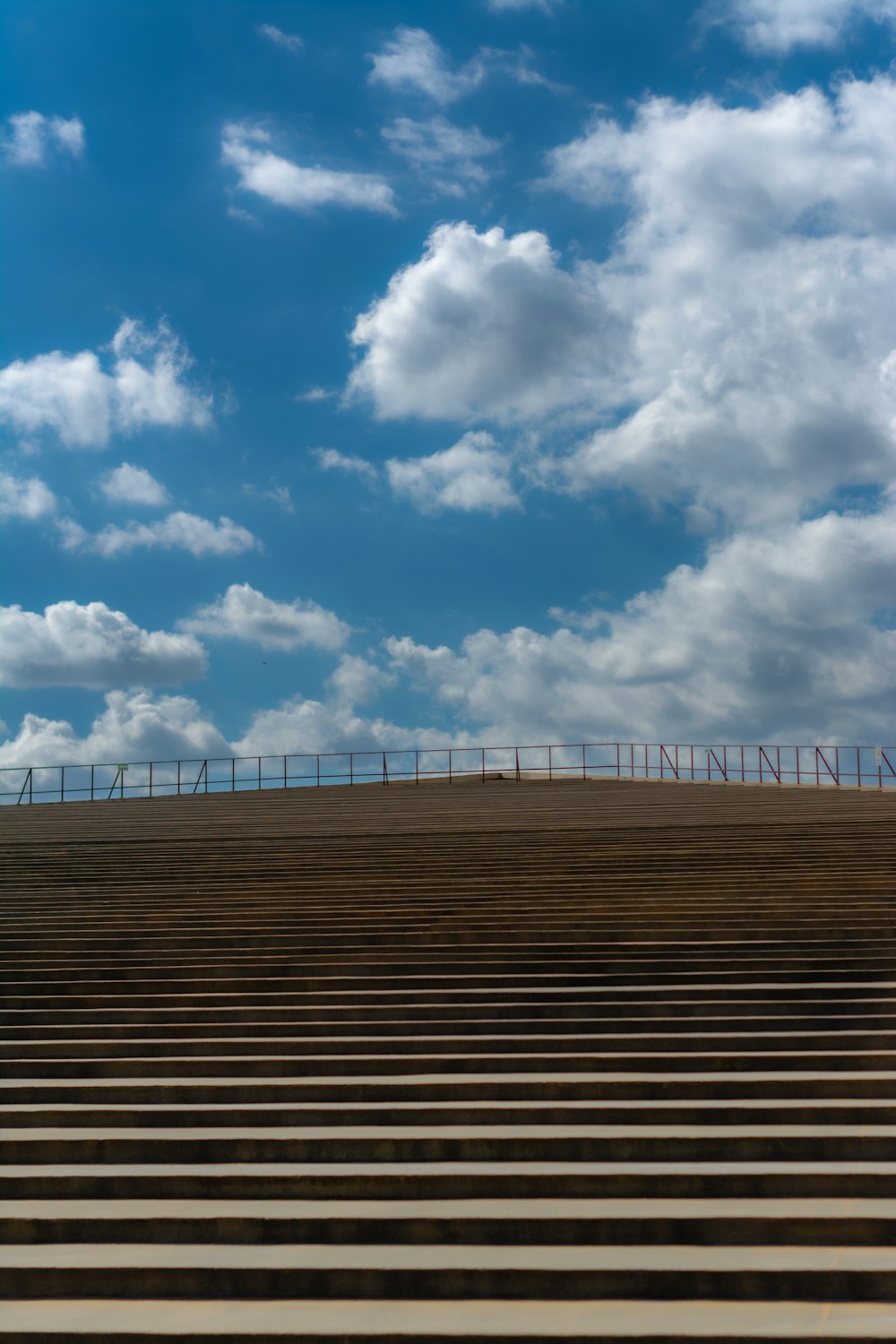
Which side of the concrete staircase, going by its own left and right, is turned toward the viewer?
front
